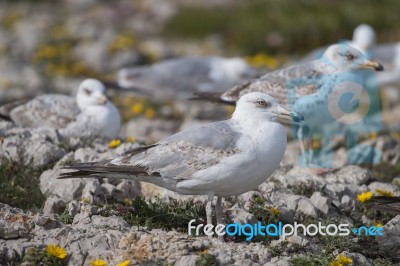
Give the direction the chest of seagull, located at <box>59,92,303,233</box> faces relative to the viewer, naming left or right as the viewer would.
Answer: facing to the right of the viewer

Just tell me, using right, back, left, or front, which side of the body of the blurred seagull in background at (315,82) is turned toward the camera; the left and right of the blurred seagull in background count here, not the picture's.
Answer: right

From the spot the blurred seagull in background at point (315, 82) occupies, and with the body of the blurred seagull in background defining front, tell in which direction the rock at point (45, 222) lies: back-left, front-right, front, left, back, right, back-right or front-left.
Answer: back-right

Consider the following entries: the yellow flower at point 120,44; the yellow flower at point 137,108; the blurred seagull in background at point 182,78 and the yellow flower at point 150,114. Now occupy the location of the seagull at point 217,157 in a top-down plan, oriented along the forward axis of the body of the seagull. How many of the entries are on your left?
4

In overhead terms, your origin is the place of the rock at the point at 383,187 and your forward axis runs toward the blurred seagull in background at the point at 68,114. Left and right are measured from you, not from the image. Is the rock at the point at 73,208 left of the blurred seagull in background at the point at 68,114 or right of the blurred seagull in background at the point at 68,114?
left

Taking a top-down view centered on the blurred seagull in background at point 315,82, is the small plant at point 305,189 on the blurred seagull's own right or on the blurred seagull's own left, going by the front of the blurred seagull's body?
on the blurred seagull's own right

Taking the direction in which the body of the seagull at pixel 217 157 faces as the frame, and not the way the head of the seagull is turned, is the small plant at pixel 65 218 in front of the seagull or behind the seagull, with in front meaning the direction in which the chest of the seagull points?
behind

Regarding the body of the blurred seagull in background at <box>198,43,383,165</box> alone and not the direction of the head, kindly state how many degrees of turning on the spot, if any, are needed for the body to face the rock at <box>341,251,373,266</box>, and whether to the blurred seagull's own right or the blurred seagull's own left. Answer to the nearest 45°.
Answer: approximately 90° to the blurred seagull's own right

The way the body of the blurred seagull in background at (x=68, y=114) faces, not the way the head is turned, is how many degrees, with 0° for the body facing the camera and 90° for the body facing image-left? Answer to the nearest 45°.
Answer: approximately 315°
